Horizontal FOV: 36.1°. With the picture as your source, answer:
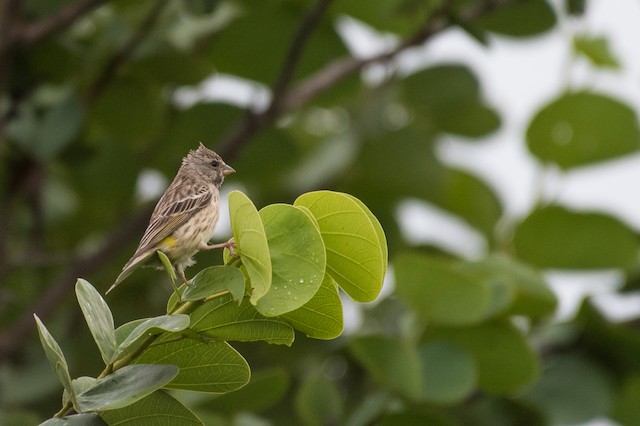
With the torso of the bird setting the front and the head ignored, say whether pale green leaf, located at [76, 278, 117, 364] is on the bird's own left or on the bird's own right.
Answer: on the bird's own right

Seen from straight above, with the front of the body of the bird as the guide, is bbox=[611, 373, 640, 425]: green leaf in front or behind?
in front

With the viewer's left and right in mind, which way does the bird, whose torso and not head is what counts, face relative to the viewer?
facing to the right of the viewer

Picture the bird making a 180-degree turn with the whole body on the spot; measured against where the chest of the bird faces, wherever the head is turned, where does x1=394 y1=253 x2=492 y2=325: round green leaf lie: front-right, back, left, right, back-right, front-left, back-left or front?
back-right

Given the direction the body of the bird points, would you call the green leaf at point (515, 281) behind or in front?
in front

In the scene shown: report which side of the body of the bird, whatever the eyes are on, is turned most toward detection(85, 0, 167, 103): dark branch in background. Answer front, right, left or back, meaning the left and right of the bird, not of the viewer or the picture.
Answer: left
